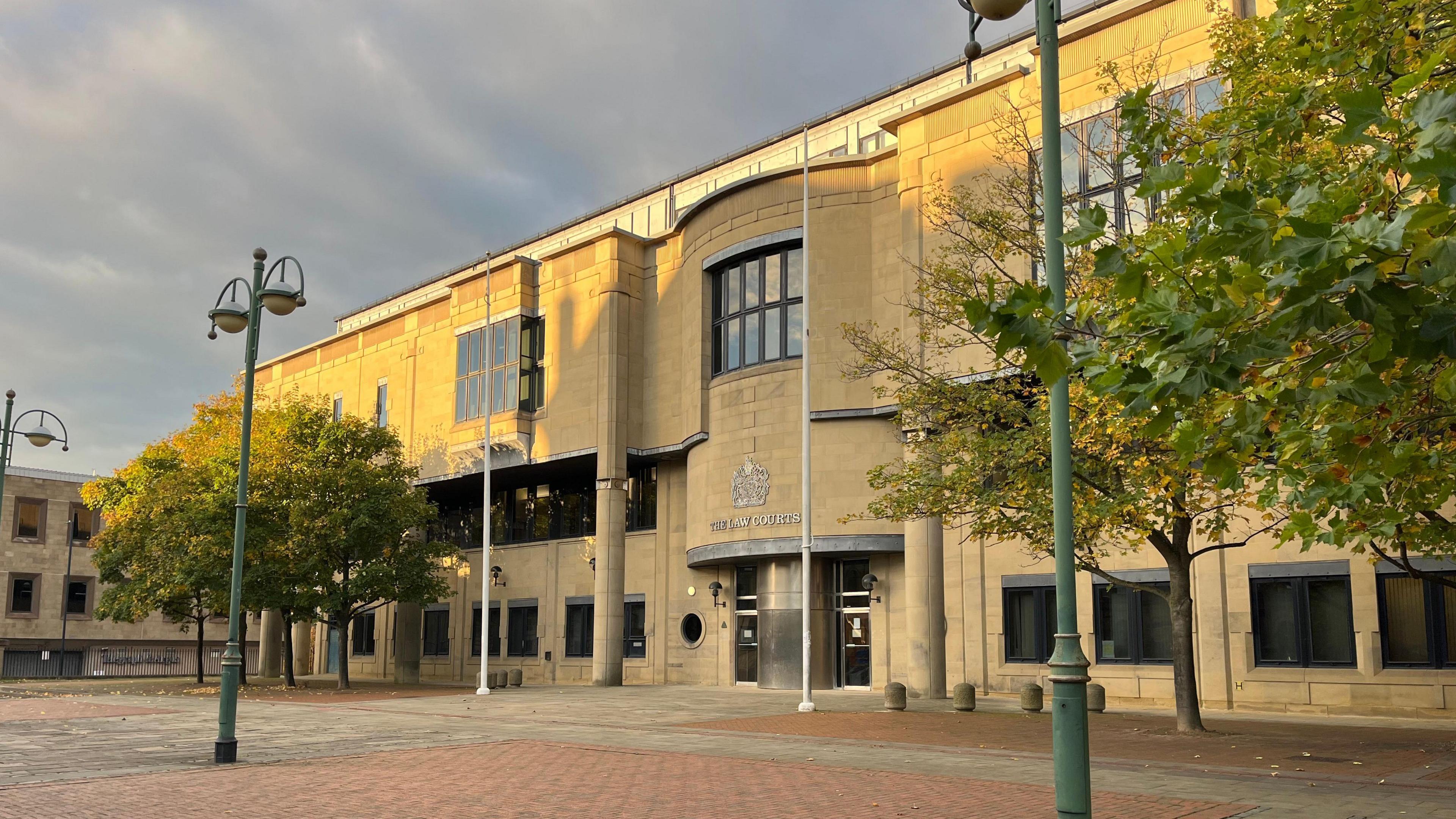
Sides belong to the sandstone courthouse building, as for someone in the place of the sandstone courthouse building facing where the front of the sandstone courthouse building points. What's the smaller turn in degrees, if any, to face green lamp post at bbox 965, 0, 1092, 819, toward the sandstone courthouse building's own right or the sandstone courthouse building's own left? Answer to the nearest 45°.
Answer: approximately 45° to the sandstone courthouse building's own left

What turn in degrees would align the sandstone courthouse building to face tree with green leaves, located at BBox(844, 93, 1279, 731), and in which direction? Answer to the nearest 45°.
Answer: approximately 45° to its left

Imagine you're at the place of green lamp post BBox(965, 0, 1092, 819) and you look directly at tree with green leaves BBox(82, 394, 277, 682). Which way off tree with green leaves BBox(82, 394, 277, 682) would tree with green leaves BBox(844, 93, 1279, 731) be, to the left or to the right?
right

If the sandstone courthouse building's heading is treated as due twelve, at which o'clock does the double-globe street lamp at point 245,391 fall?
The double-globe street lamp is roughly at 11 o'clock from the sandstone courthouse building.

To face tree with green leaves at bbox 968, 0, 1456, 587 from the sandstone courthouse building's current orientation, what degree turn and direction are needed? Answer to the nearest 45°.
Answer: approximately 45° to its left

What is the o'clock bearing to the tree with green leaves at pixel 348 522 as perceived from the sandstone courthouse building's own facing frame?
The tree with green leaves is roughly at 2 o'clock from the sandstone courthouse building.

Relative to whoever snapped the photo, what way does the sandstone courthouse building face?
facing the viewer and to the left of the viewer
